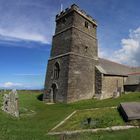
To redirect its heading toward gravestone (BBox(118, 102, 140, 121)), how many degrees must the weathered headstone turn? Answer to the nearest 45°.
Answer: approximately 90° to its left

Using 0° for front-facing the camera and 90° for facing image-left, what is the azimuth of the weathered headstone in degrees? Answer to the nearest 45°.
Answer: approximately 45°

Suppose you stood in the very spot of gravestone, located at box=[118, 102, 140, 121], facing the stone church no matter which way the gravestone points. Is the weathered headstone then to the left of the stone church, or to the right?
left

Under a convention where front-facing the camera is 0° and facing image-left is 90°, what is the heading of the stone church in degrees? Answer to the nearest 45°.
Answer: approximately 45°

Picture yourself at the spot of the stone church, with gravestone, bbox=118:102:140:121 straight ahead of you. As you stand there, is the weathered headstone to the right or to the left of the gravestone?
right

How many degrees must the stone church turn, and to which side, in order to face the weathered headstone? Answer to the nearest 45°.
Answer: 0° — it already faces it

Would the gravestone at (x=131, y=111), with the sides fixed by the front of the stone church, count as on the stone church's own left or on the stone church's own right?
on the stone church's own left

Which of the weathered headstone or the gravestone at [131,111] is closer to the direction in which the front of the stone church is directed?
the weathered headstone
